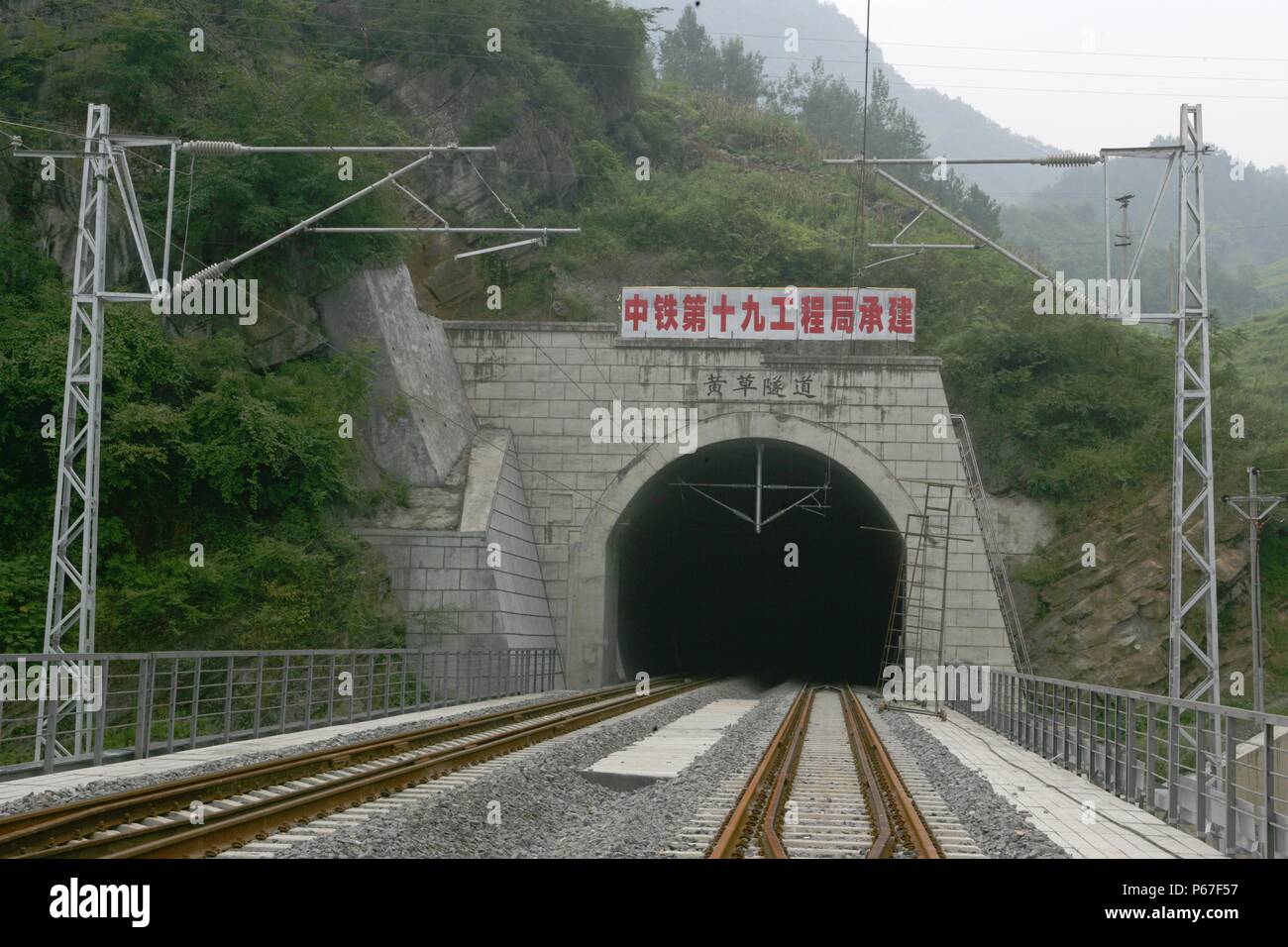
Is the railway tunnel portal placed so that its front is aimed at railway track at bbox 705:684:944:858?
yes

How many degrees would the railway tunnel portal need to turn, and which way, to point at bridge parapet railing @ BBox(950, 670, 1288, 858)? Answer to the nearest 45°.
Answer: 0° — it already faces it

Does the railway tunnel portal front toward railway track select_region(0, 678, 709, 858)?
yes

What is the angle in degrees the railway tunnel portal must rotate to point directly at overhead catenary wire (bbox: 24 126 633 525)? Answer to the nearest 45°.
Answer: approximately 45° to its right

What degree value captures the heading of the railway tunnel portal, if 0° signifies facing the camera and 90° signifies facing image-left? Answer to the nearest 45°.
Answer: approximately 0°
